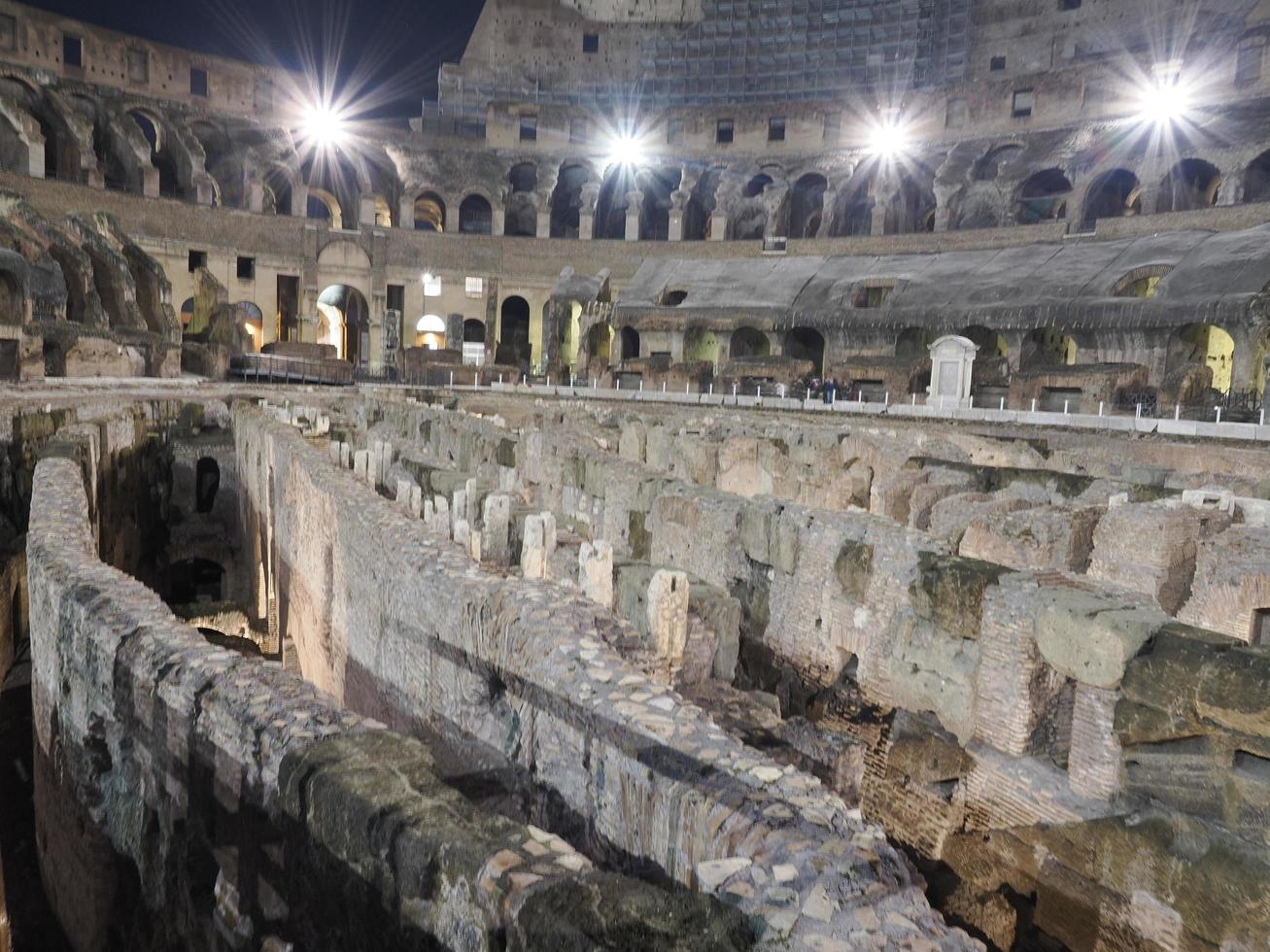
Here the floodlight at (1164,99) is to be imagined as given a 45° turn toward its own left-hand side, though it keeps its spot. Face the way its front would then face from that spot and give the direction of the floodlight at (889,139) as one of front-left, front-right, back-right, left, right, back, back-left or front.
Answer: back-right

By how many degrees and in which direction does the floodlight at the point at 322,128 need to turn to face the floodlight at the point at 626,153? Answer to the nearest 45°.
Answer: approximately 90° to its left

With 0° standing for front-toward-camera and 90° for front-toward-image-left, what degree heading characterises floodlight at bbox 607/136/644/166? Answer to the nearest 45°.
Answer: approximately 0°

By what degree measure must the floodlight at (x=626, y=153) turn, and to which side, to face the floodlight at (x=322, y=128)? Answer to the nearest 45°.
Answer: approximately 90° to its right

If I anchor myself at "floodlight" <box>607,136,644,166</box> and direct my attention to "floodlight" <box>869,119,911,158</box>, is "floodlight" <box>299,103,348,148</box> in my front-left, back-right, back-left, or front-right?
back-right

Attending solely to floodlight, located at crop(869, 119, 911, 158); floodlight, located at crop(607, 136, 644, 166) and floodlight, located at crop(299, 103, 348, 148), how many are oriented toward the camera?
3

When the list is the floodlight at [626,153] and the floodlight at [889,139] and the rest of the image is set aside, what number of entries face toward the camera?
2

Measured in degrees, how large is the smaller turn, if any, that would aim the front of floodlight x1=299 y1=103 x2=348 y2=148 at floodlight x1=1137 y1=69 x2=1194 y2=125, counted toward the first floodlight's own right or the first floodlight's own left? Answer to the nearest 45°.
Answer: approximately 45° to the first floodlight's own left

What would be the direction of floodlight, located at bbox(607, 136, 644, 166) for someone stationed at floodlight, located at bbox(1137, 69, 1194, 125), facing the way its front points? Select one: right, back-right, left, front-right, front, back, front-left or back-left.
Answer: right

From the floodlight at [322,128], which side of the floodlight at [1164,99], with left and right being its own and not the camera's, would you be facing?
right
